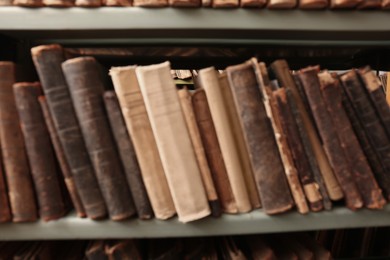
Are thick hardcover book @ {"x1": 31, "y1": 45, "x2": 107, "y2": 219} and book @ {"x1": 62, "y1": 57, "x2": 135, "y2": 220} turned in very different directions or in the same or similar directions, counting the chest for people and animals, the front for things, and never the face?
same or similar directions

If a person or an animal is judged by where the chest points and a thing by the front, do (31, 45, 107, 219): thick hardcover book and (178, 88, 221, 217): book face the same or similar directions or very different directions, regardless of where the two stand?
same or similar directions
